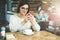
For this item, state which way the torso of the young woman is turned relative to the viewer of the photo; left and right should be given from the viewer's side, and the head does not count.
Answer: facing the viewer and to the right of the viewer
